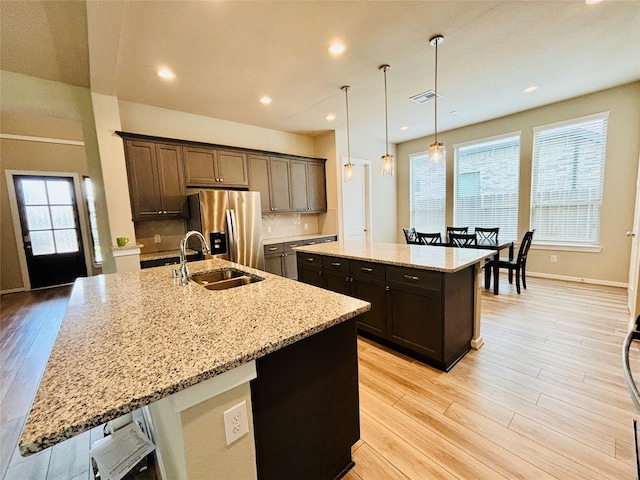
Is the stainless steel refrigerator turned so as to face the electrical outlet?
yes

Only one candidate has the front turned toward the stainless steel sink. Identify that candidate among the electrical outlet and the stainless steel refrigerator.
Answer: the stainless steel refrigerator

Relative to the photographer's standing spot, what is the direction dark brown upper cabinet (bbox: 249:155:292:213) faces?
facing the viewer and to the right of the viewer

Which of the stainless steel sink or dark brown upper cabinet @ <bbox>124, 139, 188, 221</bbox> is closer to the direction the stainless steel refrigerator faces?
the stainless steel sink

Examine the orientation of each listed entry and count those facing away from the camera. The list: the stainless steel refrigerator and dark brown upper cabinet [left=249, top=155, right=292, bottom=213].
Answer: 0

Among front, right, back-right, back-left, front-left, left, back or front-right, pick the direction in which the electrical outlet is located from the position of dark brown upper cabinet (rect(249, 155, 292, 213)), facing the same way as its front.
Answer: front-right

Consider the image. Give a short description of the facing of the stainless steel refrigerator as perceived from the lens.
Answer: facing the viewer

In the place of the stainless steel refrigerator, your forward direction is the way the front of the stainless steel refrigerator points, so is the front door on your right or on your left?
on your right

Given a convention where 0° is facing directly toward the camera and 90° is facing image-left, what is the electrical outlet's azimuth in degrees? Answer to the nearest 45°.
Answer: approximately 315°

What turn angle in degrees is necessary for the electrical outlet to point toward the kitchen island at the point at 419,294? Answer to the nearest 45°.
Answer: approximately 90° to its left

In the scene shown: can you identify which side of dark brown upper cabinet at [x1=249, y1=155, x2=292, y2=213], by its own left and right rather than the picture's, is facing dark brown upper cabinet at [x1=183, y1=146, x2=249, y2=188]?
right

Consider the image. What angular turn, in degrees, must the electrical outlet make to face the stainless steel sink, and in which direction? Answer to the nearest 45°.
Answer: approximately 135° to its left

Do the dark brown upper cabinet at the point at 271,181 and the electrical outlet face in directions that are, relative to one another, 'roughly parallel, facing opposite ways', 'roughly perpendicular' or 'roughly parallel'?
roughly parallel
